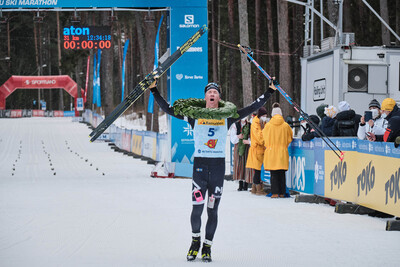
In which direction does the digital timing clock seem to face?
toward the camera

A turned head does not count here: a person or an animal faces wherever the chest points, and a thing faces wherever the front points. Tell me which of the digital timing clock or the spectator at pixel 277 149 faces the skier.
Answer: the digital timing clock

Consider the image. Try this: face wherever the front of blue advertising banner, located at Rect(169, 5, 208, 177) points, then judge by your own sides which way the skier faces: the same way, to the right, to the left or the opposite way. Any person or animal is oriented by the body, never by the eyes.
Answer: the same way

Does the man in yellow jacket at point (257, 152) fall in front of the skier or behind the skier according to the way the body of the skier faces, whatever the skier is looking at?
behind

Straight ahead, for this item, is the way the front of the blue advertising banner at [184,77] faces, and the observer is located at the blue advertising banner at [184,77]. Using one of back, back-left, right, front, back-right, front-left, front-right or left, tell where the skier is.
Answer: front

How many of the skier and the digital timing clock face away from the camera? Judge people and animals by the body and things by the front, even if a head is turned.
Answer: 0

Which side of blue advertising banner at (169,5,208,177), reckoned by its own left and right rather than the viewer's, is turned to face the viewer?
front

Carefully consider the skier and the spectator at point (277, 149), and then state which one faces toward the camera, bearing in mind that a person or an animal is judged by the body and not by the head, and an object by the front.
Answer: the skier

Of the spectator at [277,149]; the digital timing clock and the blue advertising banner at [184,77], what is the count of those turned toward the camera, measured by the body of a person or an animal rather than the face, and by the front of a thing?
2

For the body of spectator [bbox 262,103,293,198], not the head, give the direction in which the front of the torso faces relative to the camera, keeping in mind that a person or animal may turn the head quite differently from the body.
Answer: away from the camera

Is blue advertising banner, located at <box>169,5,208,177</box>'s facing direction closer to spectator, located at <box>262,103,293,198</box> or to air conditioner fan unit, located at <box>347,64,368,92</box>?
the spectator

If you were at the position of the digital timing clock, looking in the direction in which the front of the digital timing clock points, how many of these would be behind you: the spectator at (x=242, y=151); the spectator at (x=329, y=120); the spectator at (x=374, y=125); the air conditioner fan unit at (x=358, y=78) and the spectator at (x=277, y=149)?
0

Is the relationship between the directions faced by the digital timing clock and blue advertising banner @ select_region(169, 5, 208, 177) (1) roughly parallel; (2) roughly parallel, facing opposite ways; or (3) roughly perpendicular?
roughly parallel

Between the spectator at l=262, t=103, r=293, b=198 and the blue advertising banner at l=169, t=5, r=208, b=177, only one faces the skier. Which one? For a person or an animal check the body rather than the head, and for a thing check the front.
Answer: the blue advertising banner

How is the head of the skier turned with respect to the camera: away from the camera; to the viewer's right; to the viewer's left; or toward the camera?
toward the camera

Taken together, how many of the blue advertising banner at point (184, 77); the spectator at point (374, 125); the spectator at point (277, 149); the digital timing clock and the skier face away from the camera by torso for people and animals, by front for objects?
1

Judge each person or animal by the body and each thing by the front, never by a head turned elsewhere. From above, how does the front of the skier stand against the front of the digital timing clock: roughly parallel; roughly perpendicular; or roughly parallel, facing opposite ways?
roughly parallel
